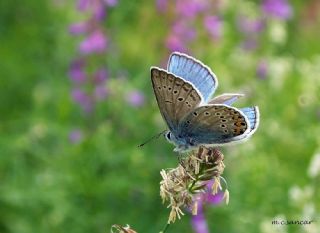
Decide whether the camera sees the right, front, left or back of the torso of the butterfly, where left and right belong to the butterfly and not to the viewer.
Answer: left
